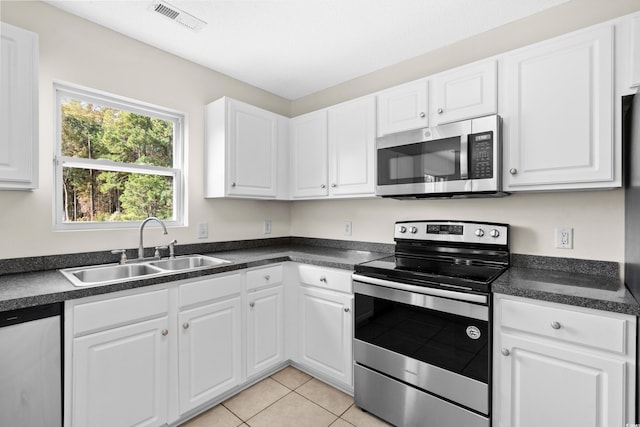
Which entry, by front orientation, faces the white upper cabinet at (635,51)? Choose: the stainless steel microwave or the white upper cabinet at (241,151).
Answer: the white upper cabinet at (241,151)

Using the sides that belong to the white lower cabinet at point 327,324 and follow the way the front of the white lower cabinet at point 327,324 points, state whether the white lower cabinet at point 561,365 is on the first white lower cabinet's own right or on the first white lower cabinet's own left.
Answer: on the first white lower cabinet's own left

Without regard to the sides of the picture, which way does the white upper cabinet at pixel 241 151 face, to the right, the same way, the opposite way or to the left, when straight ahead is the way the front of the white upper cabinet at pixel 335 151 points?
to the left

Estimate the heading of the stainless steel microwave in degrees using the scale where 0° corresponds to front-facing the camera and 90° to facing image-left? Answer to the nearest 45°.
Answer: approximately 45°

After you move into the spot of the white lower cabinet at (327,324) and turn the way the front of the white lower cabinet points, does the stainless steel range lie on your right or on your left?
on your left

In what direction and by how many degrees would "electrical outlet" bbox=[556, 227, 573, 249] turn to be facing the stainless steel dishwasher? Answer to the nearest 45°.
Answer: approximately 45° to its right

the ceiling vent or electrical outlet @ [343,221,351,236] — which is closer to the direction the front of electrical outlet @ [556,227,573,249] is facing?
the ceiling vent
